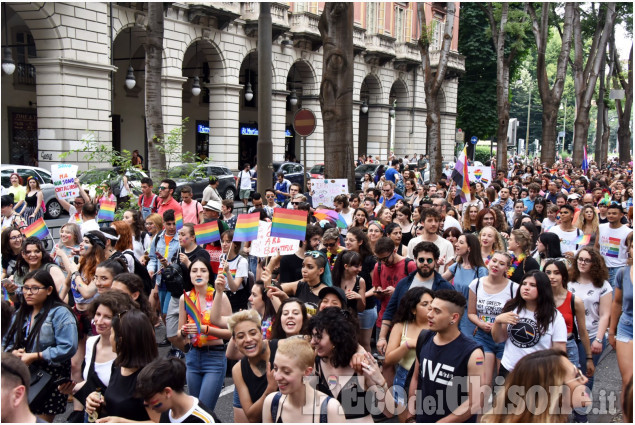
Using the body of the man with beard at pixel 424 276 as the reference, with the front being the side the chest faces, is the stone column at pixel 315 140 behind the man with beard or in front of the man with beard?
behind

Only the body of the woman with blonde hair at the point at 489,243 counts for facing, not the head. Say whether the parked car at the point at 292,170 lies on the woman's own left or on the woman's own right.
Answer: on the woman's own right

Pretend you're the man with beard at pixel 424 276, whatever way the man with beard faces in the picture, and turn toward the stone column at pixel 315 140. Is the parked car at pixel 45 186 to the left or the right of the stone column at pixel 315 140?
left

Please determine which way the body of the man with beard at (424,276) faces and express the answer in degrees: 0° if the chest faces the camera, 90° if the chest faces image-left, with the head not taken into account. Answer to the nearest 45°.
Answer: approximately 0°

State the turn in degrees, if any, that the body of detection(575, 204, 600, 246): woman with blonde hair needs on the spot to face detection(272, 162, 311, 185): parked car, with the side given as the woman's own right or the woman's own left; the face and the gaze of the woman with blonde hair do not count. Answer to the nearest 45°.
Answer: approximately 135° to the woman's own right

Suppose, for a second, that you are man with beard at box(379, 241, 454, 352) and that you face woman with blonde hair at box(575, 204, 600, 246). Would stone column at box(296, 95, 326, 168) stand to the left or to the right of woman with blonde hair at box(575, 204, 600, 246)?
left

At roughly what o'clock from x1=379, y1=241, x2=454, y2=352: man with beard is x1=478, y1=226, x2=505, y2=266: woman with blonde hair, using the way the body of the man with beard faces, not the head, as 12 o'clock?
The woman with blonde hair is roughly at 7 o'clock from the man with beard.

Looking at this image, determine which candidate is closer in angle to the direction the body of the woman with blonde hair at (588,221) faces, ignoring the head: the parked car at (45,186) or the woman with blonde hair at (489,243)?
the woman with blonde hair

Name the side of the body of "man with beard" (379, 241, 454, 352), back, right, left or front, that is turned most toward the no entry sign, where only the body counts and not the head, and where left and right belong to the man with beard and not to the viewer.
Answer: back

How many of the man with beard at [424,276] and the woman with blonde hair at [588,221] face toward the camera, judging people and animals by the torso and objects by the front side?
2
